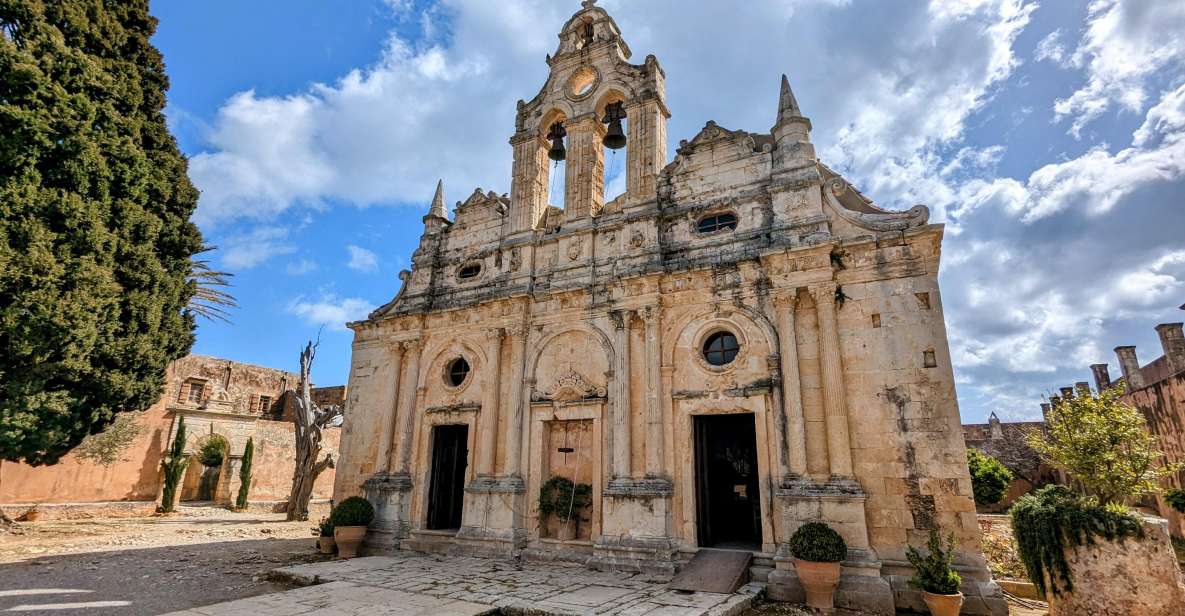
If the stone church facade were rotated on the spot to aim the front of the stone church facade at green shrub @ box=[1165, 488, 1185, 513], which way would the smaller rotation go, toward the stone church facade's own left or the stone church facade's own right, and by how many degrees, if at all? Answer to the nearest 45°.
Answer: approximately 135° to the stone church facade's own left

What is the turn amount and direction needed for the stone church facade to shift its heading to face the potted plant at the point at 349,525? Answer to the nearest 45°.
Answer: approximately 45° to its right

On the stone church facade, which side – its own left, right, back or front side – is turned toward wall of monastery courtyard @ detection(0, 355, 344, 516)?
right

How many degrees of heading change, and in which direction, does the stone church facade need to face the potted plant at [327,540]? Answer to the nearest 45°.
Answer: approximately 45° to its right

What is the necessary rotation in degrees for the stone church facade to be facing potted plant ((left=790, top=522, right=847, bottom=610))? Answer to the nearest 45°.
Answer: approximately 90° to its left

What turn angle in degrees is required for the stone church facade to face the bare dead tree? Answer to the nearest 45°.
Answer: approximately 90° to its right

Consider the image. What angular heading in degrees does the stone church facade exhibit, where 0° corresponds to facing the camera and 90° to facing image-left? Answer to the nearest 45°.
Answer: approximately 45°

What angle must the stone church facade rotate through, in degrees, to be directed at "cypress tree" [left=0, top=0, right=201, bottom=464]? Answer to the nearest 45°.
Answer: approximately 45° to its right

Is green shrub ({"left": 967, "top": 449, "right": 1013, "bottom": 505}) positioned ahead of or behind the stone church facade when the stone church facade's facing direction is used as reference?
behind
